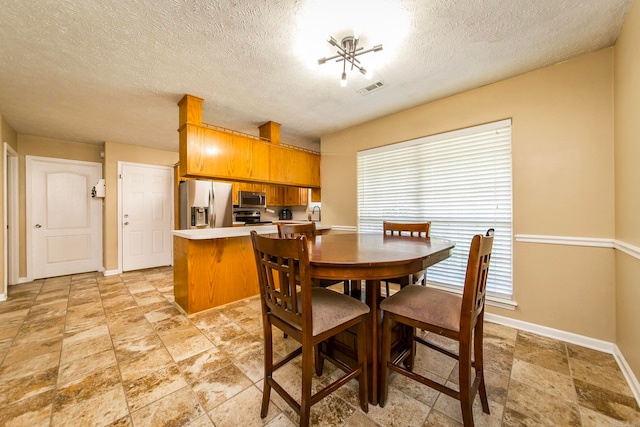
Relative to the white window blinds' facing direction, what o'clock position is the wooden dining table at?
The wooden dining table is roughly at 11 o'clock from the white window blinds.

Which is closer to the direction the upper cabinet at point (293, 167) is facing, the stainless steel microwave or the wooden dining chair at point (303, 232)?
the wooden dining chair

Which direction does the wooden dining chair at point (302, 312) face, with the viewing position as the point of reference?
facing away from the viewer and to the right of the viewer

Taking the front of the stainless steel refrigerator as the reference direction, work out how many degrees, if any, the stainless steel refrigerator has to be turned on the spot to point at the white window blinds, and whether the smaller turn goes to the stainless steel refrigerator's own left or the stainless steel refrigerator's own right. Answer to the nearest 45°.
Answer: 0° — it already faces it

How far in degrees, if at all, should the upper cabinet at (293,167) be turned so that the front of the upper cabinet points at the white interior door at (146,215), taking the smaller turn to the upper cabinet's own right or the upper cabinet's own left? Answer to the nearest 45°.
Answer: approximately 135° to the upper cabinet's own right
